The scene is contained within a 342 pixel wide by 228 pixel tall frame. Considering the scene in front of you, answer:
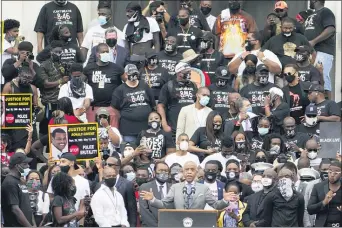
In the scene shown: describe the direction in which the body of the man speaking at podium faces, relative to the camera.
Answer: toward the camera

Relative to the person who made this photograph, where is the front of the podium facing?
facing the viewer

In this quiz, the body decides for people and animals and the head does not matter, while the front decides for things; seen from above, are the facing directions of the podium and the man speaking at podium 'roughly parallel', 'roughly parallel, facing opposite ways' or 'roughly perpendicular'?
roughly parallel

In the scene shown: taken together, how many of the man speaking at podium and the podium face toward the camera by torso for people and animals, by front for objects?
2
